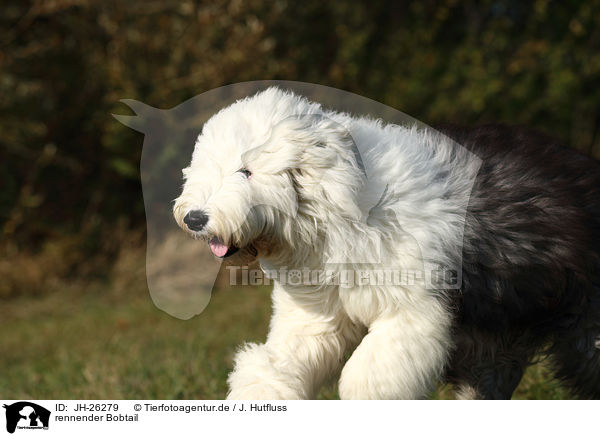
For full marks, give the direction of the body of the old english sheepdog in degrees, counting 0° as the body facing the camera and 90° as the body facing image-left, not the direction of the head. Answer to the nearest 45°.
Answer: approximately 90°
